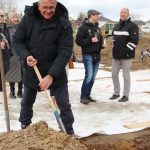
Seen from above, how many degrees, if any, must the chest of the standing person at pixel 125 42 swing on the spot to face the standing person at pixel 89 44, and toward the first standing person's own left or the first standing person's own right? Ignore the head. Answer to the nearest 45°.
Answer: approximately 45° to the first standing person's own right

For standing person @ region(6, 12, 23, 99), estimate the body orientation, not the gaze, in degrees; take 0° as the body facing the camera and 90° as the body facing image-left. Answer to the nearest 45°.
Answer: approximately 0°

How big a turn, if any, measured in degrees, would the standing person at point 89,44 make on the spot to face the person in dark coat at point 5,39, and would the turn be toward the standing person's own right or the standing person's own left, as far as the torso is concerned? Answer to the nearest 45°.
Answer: approximately 135° to the standing person's own right

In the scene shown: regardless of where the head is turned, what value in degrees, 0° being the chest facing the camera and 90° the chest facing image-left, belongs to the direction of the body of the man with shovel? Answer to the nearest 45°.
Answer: approximately 0°

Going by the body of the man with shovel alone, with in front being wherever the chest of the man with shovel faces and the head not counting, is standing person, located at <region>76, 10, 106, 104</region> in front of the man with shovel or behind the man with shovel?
behind

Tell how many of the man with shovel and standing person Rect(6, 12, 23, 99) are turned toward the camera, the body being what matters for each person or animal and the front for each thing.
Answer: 2

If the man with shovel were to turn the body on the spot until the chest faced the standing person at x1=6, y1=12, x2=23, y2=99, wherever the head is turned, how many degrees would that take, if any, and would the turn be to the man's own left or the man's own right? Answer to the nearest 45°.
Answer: approximately 180°

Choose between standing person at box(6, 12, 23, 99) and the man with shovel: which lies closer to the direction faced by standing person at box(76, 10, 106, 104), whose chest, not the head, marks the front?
the man with shovel
